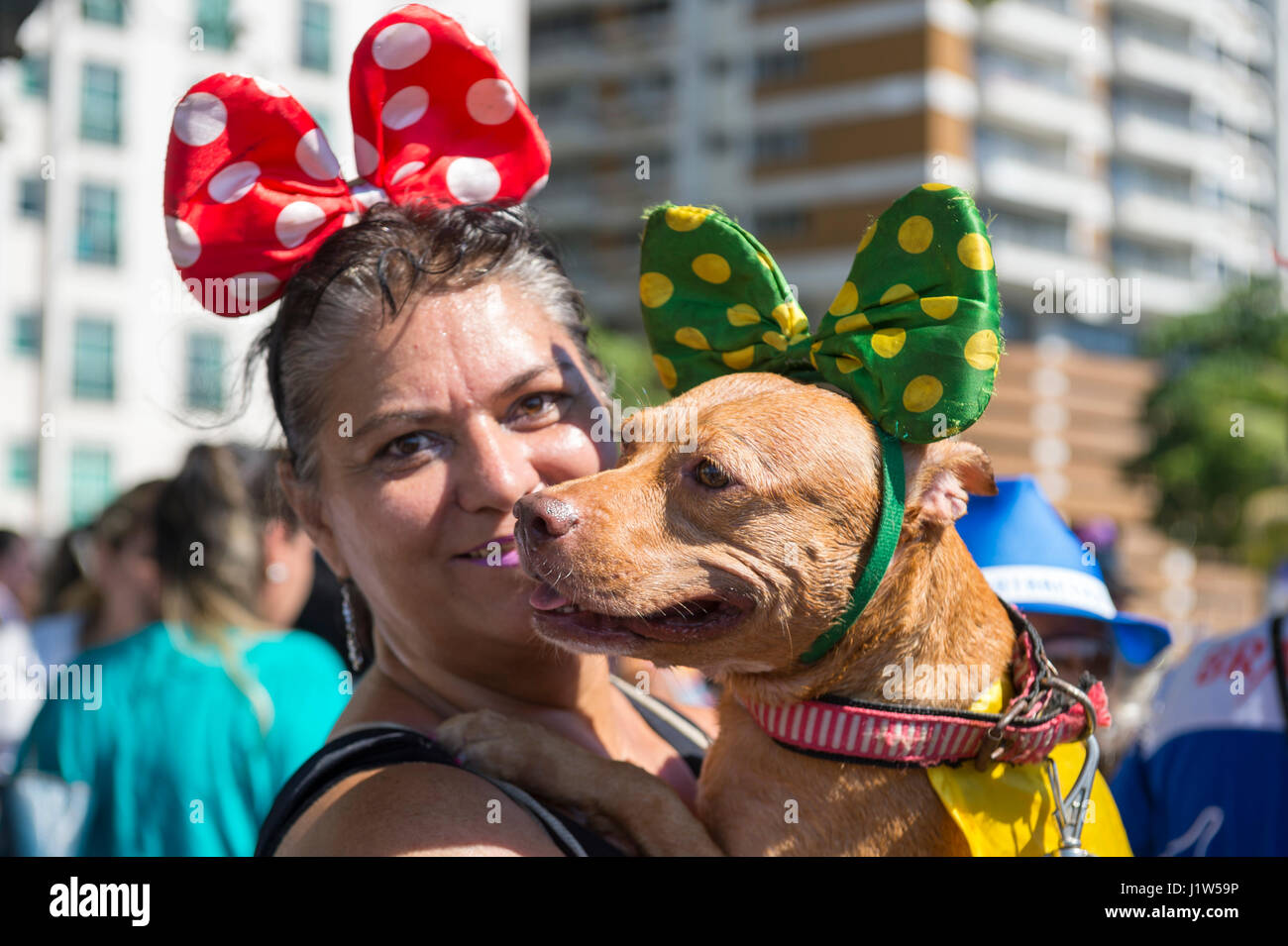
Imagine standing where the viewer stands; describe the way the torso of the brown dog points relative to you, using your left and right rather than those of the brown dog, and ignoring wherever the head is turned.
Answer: facing to the left of the viewer

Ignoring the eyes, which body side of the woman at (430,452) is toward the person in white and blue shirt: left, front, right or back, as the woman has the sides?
left

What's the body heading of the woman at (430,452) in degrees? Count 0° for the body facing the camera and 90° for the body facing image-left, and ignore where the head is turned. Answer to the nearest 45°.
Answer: approximately 315°
